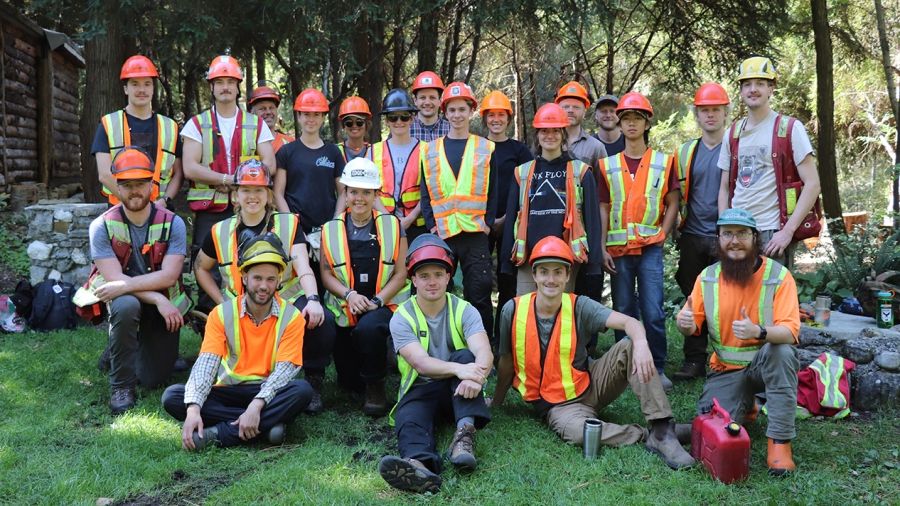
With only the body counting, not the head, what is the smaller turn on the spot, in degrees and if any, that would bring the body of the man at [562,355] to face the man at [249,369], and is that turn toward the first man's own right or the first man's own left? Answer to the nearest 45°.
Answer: approximately 90° to the first man's own right

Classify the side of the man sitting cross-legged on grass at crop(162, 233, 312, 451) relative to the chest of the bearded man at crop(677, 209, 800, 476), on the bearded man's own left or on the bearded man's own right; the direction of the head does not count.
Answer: on the bearded man's own right

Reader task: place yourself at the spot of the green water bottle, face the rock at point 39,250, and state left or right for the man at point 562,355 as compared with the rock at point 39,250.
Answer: left

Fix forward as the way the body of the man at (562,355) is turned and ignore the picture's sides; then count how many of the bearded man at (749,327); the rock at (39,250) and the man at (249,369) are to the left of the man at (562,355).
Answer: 1

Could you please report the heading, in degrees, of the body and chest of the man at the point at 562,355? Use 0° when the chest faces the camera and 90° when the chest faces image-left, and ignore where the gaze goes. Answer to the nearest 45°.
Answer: approximately 0°

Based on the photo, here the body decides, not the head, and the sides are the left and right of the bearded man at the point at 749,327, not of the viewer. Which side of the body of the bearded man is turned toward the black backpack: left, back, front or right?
right

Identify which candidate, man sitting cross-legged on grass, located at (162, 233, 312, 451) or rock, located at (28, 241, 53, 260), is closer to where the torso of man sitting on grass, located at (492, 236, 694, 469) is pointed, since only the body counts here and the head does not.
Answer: the man sitting cross-legged on grass

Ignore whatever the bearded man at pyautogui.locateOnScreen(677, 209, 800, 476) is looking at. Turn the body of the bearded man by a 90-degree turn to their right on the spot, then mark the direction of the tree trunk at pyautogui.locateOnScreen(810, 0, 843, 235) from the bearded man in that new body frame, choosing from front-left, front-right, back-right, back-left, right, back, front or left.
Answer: right

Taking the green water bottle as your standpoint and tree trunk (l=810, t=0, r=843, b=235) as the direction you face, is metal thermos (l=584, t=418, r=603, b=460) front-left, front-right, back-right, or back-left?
back-left

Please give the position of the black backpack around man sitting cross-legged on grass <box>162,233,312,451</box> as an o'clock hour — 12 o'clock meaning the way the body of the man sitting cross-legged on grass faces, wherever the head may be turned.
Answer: The black backpack is roughly at 5 o'clock from the man sitting cross-legged on grass.

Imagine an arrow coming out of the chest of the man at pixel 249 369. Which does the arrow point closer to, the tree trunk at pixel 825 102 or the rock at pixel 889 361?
the rock
